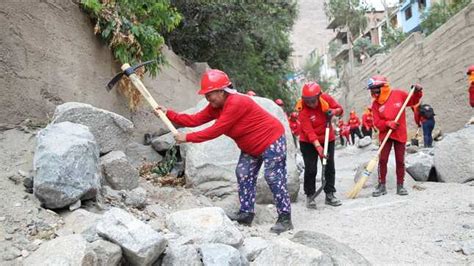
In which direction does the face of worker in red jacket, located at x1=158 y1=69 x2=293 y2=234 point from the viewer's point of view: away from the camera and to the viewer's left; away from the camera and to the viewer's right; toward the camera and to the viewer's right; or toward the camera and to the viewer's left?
toward the camera and to the viewer's left

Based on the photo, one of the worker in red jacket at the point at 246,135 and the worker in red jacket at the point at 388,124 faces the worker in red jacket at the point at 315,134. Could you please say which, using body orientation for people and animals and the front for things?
the worker in red jacket at the point at 388,124

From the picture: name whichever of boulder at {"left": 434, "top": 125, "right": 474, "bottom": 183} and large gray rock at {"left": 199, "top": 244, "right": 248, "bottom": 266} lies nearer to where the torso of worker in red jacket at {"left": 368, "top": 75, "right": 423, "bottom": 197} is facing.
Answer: the large gray rock

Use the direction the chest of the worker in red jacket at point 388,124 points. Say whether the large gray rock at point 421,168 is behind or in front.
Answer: behind

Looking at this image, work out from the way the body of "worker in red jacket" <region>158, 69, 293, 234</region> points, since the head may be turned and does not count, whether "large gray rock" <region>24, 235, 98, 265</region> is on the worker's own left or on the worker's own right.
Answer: on the worker's own left

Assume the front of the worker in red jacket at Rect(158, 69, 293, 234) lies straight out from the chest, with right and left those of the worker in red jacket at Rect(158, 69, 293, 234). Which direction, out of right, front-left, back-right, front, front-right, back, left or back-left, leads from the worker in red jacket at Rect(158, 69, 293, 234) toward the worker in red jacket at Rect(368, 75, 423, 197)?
back-right

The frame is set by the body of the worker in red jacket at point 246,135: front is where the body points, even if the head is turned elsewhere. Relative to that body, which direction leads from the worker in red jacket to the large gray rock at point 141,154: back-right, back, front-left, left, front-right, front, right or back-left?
front-right

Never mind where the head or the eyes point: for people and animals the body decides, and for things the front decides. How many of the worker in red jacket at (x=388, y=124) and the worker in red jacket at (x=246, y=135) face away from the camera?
0

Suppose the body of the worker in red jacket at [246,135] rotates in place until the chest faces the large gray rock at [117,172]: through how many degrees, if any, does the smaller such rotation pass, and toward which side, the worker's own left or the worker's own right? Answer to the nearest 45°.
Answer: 0° — they already face it

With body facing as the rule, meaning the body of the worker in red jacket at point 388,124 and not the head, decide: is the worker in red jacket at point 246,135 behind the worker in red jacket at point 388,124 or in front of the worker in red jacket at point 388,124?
in front

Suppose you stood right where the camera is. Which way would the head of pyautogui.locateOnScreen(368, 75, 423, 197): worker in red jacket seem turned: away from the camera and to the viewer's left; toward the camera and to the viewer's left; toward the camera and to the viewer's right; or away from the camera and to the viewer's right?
toward the camera and to the viewer's left

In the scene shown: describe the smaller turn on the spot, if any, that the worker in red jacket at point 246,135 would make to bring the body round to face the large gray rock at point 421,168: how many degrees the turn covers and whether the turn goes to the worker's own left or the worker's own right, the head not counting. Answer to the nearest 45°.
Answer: approximately 135° to the worker's own right

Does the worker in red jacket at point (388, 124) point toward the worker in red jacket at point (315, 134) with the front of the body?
yes

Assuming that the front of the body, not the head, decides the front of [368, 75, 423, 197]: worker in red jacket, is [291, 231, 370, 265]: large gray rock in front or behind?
in front

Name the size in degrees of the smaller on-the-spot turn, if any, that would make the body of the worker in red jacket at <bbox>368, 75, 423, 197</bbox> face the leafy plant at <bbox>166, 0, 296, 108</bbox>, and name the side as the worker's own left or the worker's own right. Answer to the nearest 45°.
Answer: approximately 90° to the worker's own right

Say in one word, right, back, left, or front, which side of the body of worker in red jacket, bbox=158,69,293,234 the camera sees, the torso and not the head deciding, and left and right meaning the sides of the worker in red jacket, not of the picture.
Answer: left

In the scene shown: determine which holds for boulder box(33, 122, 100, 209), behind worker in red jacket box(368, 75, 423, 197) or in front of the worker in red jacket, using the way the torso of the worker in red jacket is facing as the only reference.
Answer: in front

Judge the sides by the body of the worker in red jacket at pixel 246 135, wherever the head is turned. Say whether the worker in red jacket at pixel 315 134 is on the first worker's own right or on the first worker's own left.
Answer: on the first worker's own right
